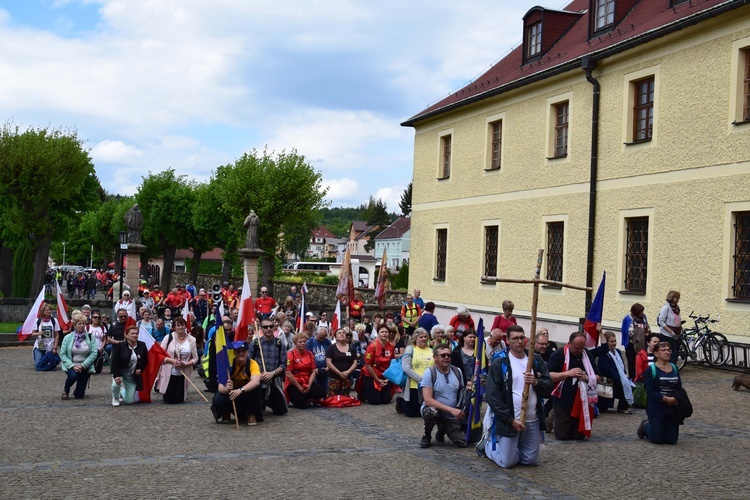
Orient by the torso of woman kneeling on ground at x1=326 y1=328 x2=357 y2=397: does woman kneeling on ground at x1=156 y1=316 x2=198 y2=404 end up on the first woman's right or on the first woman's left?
on the first woman's right

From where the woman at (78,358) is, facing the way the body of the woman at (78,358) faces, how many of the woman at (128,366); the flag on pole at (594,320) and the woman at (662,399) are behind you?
0

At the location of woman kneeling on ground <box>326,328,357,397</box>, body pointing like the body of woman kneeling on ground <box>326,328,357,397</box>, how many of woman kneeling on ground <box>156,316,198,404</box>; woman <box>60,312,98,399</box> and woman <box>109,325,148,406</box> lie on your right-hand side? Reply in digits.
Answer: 3

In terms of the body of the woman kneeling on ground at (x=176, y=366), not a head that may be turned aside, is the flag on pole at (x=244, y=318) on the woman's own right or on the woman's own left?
on the woman's own left

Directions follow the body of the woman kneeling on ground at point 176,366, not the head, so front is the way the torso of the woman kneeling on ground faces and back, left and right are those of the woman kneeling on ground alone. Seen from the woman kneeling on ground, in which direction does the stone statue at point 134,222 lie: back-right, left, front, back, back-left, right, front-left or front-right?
back

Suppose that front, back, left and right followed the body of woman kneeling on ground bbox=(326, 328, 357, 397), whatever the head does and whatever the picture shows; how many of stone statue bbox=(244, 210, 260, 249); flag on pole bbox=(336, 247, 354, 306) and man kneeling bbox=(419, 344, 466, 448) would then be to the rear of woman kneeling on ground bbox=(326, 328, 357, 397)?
2

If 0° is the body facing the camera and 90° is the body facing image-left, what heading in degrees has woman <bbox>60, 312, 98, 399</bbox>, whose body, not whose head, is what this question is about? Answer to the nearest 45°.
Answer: approximately 0°

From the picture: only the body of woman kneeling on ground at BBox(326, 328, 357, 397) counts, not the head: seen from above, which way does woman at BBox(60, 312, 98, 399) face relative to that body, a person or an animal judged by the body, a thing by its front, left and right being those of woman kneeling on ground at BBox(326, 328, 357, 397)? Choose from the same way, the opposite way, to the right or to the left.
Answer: the same way

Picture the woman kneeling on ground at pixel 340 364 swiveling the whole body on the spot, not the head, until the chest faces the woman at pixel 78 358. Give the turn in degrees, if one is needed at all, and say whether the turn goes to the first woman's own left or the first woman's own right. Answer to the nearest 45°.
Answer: approximately 90° to the first woman's own right

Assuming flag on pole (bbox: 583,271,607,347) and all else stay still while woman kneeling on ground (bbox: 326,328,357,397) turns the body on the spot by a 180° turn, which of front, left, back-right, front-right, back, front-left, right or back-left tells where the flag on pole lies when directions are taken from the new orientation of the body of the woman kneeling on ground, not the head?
back-right

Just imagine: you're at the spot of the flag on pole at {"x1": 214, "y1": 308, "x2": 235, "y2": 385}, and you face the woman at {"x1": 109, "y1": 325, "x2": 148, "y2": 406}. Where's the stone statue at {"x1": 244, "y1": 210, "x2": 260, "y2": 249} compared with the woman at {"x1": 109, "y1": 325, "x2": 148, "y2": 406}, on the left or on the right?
right

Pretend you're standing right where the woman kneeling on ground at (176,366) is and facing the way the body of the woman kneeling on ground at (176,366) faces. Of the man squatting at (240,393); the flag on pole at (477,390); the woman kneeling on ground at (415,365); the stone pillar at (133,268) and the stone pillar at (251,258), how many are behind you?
2

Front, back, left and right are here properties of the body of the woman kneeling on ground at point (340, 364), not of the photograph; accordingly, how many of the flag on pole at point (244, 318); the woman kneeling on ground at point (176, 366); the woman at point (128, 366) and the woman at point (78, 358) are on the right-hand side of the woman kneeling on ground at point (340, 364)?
4

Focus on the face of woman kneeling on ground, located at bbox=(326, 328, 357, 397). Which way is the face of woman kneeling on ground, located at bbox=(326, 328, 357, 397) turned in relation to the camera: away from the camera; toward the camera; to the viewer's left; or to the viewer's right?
toward the camera

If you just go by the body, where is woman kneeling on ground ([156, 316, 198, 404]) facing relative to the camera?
toward the camera

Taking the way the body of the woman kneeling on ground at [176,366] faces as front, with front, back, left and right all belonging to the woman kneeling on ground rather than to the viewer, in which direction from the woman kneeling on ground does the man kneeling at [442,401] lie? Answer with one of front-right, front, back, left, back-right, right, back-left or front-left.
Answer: front-left

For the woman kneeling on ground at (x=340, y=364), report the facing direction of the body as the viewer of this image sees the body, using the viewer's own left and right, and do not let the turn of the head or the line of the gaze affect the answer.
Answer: facing the viewer

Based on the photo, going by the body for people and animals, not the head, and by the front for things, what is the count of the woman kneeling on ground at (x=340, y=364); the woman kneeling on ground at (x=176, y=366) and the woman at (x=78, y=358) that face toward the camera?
3
